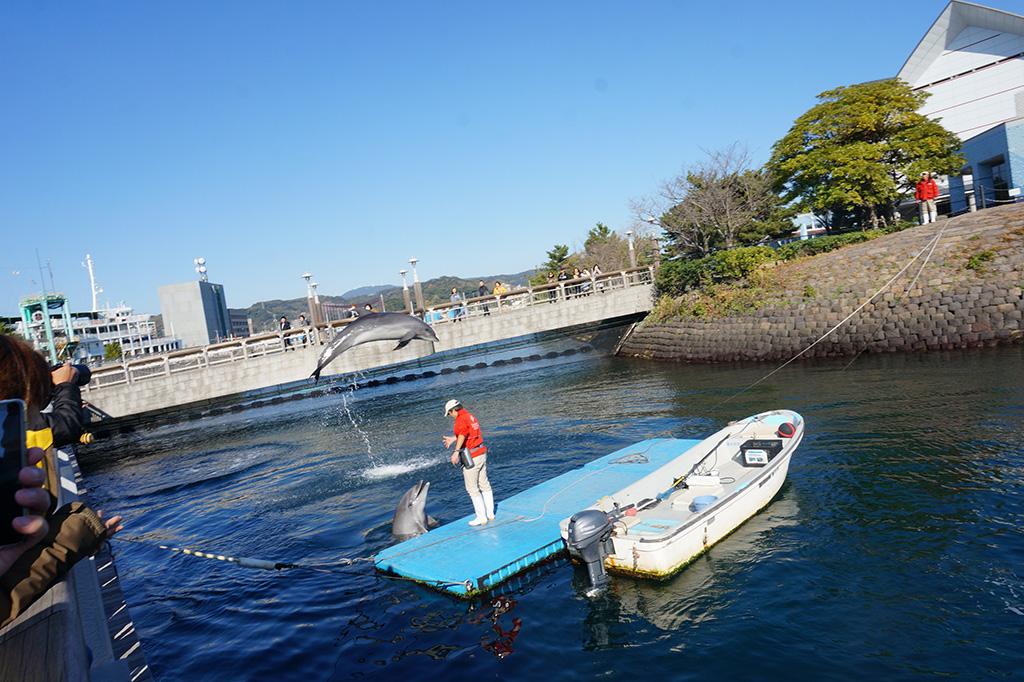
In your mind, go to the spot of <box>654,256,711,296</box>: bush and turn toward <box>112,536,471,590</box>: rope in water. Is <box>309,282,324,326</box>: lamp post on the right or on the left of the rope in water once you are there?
right

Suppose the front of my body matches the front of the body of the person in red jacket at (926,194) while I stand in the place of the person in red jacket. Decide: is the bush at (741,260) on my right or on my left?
on my right

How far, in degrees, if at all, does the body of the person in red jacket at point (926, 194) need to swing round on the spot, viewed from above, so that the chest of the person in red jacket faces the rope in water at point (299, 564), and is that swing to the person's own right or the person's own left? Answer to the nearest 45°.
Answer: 0° — they already face it

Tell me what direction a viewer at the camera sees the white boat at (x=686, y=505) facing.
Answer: facing away from the viewer and to the right of the viewer

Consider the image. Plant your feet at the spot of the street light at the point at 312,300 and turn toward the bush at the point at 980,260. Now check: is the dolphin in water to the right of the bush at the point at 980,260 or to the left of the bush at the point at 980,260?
right

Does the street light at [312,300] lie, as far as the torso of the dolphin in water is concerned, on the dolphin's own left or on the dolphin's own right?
on the dolphin's own left
